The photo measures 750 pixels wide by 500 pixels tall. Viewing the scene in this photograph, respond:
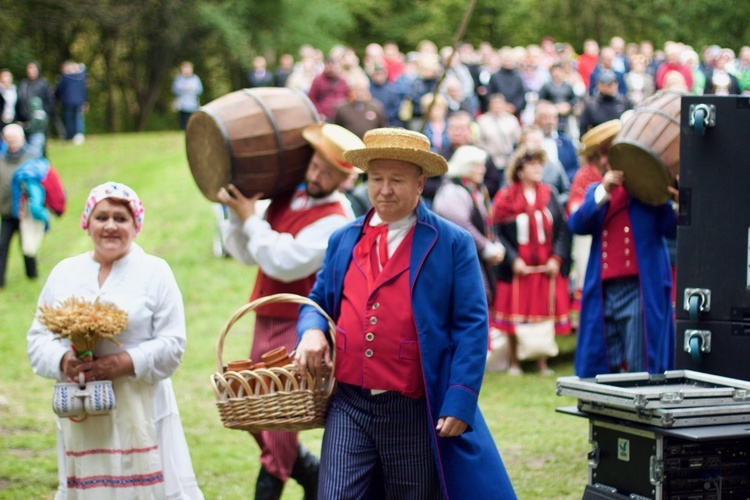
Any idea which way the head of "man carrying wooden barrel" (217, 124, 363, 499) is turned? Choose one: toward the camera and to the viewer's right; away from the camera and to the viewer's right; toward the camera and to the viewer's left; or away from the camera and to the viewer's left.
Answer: toward the camera and to the viewer's left

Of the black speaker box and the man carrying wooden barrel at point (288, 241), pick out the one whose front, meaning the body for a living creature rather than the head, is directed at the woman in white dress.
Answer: the man carrying wooden barrel

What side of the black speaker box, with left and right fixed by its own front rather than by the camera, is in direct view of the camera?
back

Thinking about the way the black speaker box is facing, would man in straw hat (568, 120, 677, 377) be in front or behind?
in front

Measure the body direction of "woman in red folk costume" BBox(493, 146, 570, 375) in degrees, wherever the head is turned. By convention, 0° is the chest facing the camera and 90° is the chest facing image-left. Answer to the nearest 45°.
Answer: approximately 0°

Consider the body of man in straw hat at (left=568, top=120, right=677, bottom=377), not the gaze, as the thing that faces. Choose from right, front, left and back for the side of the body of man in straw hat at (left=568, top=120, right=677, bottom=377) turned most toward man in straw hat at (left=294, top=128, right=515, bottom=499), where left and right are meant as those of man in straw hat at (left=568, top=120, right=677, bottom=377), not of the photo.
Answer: front

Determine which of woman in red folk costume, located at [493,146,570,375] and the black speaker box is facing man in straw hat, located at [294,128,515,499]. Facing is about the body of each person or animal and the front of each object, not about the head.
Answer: the woman in red folk costume

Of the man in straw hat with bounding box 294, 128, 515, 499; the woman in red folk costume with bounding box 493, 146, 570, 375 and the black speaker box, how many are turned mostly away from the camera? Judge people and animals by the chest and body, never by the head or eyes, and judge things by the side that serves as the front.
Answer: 1

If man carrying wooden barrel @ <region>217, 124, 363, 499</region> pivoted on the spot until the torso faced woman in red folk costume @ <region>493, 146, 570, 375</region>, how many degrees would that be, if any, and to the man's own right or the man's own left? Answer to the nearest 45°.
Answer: approximately 180°
